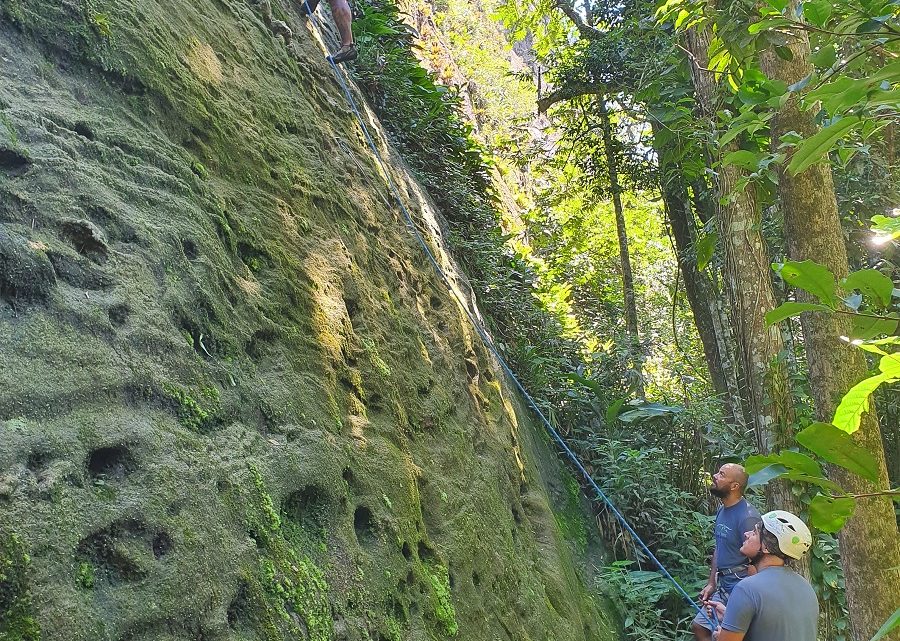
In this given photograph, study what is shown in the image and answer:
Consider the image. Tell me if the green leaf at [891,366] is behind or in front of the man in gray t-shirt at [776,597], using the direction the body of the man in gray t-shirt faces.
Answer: behind

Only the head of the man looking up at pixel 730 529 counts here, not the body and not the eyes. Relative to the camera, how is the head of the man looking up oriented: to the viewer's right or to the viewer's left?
to the viewer's left

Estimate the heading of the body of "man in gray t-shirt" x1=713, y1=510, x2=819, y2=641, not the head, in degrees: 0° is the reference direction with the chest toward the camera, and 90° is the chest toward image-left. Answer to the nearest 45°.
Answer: approximately 135°

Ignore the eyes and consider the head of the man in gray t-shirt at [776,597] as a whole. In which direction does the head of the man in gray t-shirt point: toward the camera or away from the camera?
away from the camera
